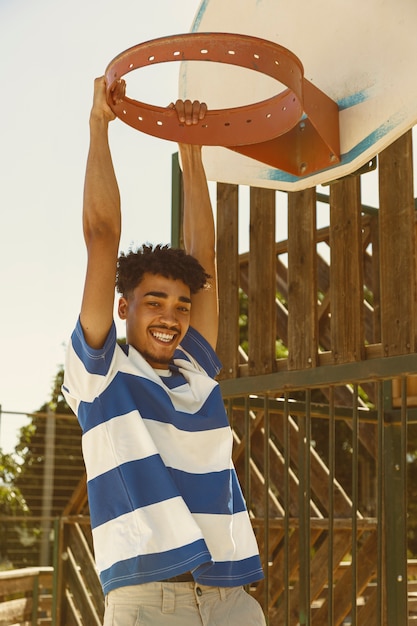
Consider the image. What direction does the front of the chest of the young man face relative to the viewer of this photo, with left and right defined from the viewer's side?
facing the viewer and to the right of the viewer
